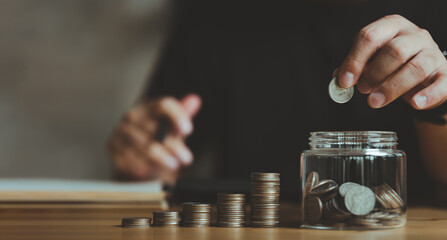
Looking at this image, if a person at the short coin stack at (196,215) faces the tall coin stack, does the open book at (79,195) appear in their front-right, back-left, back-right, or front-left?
back-left

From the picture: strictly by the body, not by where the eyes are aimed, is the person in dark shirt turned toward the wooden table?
yes

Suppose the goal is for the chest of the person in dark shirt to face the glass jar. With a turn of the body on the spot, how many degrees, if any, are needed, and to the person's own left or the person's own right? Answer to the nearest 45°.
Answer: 0° — they already face it

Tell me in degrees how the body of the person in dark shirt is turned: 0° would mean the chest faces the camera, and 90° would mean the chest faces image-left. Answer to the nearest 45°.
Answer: approximately 0°

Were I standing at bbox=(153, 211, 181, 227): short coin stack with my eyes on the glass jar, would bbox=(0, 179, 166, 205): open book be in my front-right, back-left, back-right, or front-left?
back-left
